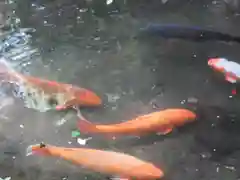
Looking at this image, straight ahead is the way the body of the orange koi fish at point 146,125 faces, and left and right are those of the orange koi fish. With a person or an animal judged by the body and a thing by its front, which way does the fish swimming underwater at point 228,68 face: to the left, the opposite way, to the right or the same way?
the opposite way

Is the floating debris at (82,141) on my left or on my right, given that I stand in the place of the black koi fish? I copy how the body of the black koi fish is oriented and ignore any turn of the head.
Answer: on my left

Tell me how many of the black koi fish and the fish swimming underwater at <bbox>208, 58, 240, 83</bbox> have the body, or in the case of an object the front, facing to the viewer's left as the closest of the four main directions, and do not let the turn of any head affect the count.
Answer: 2

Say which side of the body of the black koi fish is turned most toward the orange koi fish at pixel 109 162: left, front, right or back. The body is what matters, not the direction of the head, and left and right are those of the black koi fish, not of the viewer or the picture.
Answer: left

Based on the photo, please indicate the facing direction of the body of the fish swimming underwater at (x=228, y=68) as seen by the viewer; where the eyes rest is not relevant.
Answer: to the viewer's left

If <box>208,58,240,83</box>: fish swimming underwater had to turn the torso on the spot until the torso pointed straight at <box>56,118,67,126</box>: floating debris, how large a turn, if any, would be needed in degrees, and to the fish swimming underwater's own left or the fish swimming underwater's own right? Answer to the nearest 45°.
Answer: approximately 45° to the fish swimming underwater's own left

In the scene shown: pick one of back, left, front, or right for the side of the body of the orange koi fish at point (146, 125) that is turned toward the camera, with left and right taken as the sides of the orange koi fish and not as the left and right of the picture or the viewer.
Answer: right

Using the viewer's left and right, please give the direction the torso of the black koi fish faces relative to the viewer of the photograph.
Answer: facing to the left of the viewer
